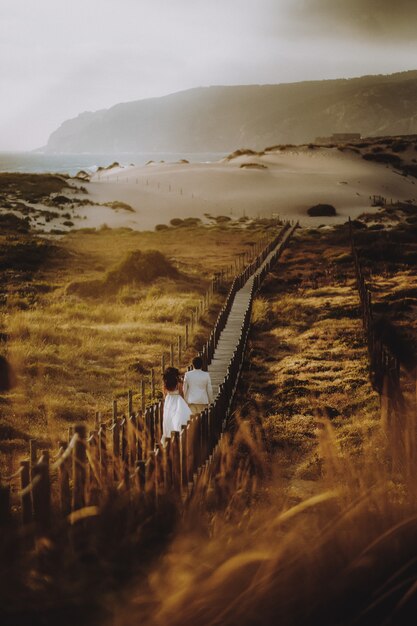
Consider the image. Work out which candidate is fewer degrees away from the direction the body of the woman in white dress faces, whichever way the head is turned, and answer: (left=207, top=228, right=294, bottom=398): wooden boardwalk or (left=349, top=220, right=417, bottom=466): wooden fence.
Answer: the wooden boardwalk

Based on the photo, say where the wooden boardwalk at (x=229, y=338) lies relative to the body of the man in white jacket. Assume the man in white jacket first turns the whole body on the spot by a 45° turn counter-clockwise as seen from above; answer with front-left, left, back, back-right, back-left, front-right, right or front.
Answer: front-right

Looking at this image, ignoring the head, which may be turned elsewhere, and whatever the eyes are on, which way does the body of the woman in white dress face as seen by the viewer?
away from the camera

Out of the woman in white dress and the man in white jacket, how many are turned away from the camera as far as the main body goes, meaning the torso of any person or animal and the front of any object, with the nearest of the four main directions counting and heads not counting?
2

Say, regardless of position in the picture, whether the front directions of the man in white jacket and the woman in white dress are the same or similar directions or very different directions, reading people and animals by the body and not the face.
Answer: same or similar directions

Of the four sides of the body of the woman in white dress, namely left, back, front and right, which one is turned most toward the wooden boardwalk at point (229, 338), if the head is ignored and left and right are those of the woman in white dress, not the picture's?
front

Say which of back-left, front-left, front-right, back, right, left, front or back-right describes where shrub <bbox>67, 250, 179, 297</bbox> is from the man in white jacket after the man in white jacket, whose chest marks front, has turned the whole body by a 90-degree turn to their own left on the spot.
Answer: right

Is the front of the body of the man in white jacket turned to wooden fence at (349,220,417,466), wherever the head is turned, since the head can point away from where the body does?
no

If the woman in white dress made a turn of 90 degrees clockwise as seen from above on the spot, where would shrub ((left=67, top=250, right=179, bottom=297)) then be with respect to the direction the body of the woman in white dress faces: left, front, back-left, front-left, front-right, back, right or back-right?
left

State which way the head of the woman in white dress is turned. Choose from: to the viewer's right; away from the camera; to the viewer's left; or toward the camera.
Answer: away from the camera

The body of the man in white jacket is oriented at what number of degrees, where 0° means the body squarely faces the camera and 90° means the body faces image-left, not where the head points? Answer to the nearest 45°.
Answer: approximately 180°

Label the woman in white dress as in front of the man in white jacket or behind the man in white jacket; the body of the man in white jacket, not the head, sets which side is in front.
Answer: behind
